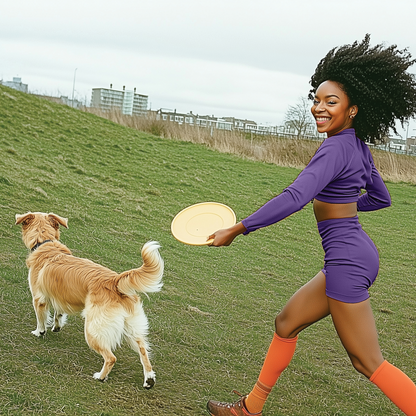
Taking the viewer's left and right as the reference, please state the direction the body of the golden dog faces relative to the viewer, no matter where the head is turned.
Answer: facing away from the viewer and to the left of the viewer

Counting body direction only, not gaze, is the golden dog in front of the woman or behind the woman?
in front

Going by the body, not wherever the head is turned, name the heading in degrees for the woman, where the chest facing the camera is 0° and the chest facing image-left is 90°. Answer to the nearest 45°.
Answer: approximately 90°

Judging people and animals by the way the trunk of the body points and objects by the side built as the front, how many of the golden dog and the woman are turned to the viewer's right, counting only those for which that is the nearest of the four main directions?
0

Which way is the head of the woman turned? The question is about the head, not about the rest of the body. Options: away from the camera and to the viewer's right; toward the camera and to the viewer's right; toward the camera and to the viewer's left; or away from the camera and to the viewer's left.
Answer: toward the camera and to the viewer's left

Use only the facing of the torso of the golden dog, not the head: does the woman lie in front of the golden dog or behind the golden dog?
behind
